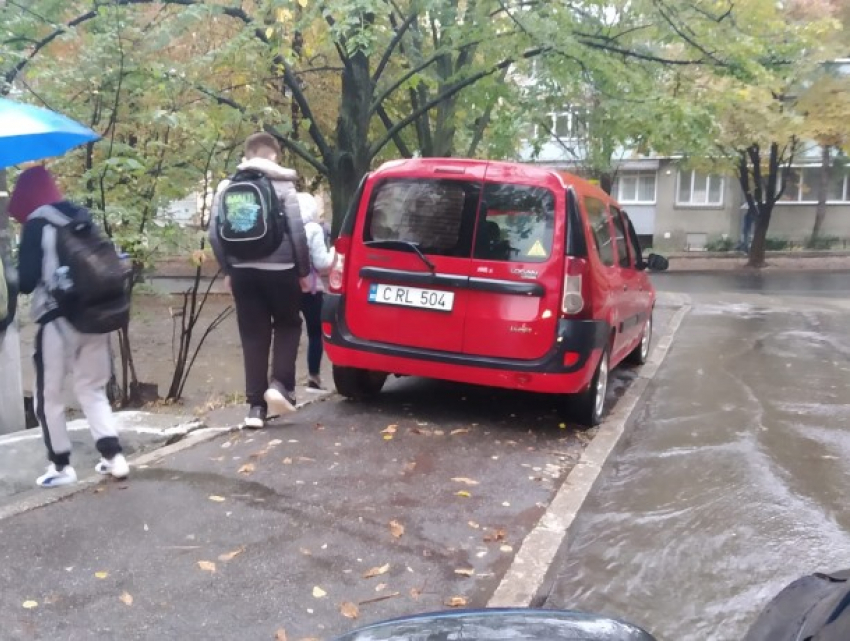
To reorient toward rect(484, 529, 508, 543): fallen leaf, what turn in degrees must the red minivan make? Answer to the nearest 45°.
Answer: approximately 135° to its right

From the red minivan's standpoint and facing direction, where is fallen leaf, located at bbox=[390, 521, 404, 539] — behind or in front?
behind

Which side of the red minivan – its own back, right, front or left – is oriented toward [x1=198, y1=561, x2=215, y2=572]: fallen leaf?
back

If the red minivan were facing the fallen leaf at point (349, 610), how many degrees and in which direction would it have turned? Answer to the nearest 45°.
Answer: approximately 135° to its right

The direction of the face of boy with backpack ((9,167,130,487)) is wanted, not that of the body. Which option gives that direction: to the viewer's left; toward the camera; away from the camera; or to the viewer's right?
away from the camera

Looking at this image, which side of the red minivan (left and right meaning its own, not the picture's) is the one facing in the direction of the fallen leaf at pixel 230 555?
back

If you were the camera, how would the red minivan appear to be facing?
facing away from the viewer and to the right of the viewer

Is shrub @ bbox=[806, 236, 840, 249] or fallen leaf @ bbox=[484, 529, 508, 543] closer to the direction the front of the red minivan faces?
the shrub

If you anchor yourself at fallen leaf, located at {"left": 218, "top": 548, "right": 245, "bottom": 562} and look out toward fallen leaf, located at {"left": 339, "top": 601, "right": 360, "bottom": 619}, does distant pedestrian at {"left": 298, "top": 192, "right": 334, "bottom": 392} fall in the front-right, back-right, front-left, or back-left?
back-left

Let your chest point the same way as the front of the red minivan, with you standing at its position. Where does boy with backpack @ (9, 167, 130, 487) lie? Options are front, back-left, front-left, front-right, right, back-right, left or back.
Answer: back

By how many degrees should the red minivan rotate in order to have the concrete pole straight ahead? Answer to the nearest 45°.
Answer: approximately 135° to its left
